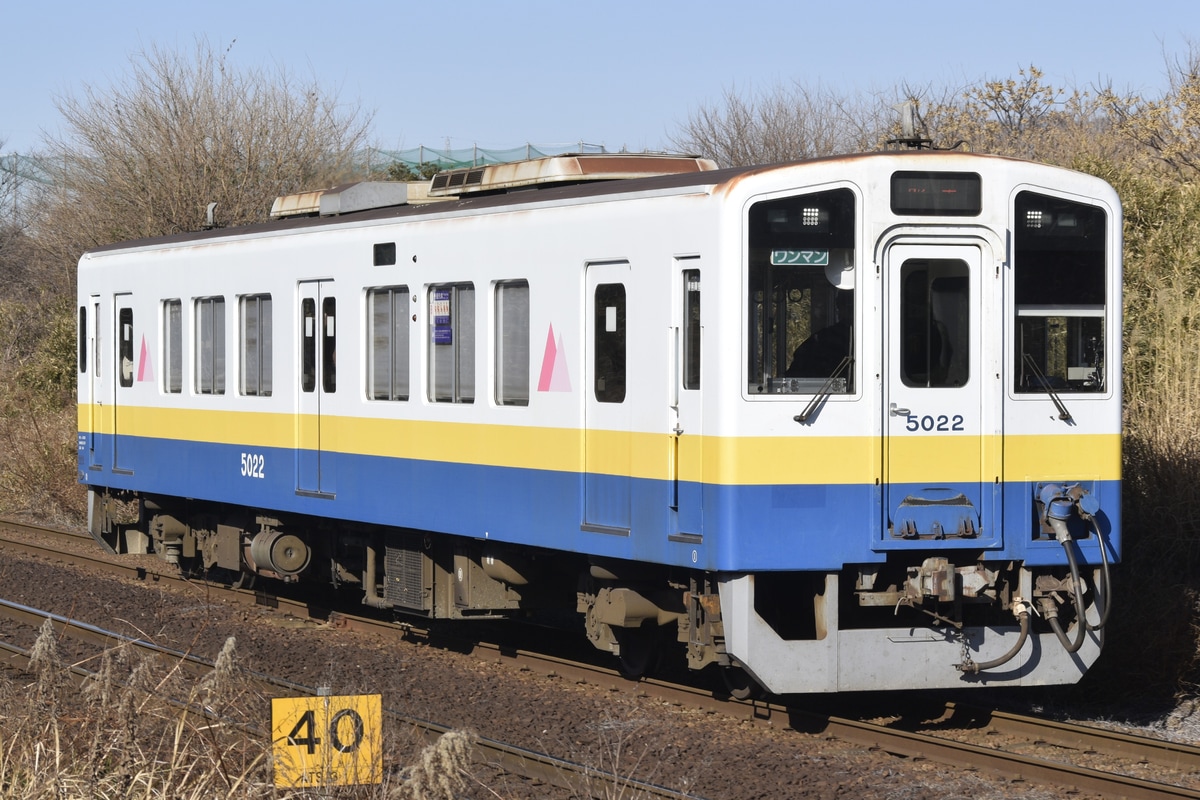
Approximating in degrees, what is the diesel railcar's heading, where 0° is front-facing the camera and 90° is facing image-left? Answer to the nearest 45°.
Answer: approximately 315°

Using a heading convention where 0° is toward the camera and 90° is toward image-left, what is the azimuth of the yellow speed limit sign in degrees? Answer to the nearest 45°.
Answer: approximately 0°

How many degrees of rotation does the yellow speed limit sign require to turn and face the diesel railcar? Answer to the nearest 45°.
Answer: approximately 135° to its left

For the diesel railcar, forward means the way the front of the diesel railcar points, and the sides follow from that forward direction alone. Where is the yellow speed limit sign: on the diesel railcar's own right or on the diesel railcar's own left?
on the diesel railcar's own right

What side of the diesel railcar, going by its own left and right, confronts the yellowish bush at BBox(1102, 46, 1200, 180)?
left

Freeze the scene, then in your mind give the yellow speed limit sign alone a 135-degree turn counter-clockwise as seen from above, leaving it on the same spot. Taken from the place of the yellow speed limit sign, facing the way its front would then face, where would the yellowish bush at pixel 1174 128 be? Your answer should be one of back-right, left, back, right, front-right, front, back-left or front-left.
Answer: front
